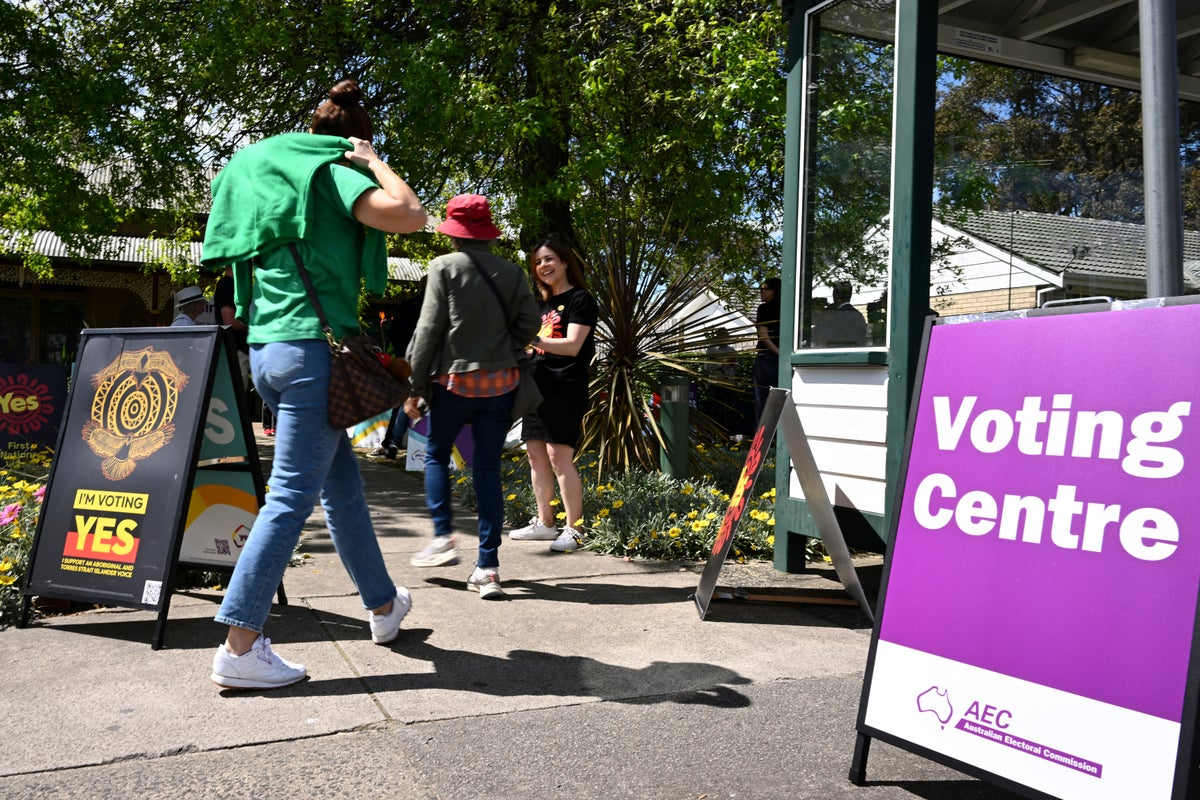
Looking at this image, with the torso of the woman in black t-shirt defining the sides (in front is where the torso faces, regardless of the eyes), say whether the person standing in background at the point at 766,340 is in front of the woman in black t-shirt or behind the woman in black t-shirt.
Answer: behind

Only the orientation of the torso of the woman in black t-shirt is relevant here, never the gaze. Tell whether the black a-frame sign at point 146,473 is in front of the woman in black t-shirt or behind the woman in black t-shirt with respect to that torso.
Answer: in front

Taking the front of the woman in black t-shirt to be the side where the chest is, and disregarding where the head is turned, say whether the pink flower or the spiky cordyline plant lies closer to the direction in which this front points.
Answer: the pink flower

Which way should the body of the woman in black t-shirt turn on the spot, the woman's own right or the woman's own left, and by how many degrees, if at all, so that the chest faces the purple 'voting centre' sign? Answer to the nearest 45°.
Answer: approximately 45° to the woman's own left

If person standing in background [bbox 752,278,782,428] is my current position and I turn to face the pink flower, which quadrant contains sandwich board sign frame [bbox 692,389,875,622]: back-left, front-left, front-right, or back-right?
front-left

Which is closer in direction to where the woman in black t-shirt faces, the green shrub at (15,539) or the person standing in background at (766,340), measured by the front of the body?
the green shrub

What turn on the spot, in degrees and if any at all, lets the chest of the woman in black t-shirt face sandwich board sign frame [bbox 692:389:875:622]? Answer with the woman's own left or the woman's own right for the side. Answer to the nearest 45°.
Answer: approximately 90° to the woman's own left

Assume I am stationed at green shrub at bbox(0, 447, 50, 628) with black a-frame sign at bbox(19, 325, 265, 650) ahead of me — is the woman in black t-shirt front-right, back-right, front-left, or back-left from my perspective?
front-left

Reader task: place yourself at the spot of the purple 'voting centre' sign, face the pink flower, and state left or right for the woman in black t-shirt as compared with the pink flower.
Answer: right

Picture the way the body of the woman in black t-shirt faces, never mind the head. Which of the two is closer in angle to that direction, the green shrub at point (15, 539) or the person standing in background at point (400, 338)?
the green shrub

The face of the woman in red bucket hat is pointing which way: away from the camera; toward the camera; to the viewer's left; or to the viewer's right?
away from the camera

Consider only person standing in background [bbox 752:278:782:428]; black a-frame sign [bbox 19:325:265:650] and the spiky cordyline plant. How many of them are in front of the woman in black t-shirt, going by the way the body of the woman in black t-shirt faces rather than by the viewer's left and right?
1

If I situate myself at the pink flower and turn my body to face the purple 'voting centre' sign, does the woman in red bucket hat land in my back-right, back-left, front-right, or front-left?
front-left

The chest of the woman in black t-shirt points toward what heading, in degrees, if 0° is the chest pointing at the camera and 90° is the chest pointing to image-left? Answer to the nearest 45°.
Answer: approximately 45°
